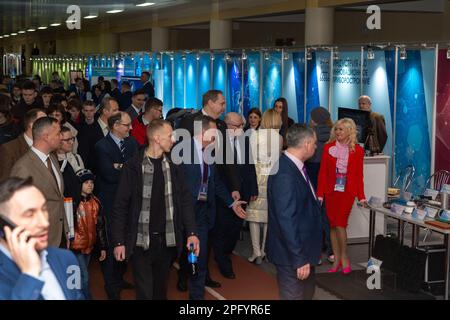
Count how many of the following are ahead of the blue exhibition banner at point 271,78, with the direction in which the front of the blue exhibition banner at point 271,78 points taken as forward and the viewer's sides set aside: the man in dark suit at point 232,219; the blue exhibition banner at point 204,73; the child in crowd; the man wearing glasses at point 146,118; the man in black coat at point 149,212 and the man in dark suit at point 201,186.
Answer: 5

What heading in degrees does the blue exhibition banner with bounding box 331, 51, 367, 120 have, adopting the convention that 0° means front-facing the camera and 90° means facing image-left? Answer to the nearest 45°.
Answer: approximately 0°

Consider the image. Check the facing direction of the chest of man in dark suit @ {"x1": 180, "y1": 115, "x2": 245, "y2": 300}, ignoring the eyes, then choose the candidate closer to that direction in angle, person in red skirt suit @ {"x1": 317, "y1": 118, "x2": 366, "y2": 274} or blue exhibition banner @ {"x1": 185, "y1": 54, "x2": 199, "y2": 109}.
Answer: the person in red skirt suit

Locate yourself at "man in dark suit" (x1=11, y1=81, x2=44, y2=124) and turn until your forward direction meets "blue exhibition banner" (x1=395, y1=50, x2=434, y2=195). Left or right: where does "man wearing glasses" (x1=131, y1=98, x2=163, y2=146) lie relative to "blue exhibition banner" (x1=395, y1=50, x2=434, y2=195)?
right

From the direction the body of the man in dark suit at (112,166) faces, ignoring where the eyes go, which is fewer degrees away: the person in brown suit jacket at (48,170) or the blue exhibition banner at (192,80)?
the person in brown suit jacket

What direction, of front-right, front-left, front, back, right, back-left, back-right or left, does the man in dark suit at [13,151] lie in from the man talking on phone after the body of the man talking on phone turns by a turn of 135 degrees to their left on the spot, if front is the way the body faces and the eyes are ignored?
front

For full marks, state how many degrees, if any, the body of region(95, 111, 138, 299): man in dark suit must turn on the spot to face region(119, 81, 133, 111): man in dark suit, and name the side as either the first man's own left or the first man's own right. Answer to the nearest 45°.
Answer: approximately 135° to the first man's own left

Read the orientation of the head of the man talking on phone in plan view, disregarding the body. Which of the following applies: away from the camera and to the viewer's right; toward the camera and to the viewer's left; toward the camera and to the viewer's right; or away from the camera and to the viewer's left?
toward the camera and to the viewer's right

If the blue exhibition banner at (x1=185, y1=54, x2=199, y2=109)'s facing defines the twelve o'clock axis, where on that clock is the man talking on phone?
The man talking on phone is roughly at 12 o'clock from the blue exhibition banner.

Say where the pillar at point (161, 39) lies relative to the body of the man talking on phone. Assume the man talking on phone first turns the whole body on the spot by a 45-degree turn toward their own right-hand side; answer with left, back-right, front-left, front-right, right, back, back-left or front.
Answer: back

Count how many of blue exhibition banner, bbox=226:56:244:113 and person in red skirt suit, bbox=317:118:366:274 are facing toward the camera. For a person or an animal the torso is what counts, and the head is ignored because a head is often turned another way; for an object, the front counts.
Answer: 2
